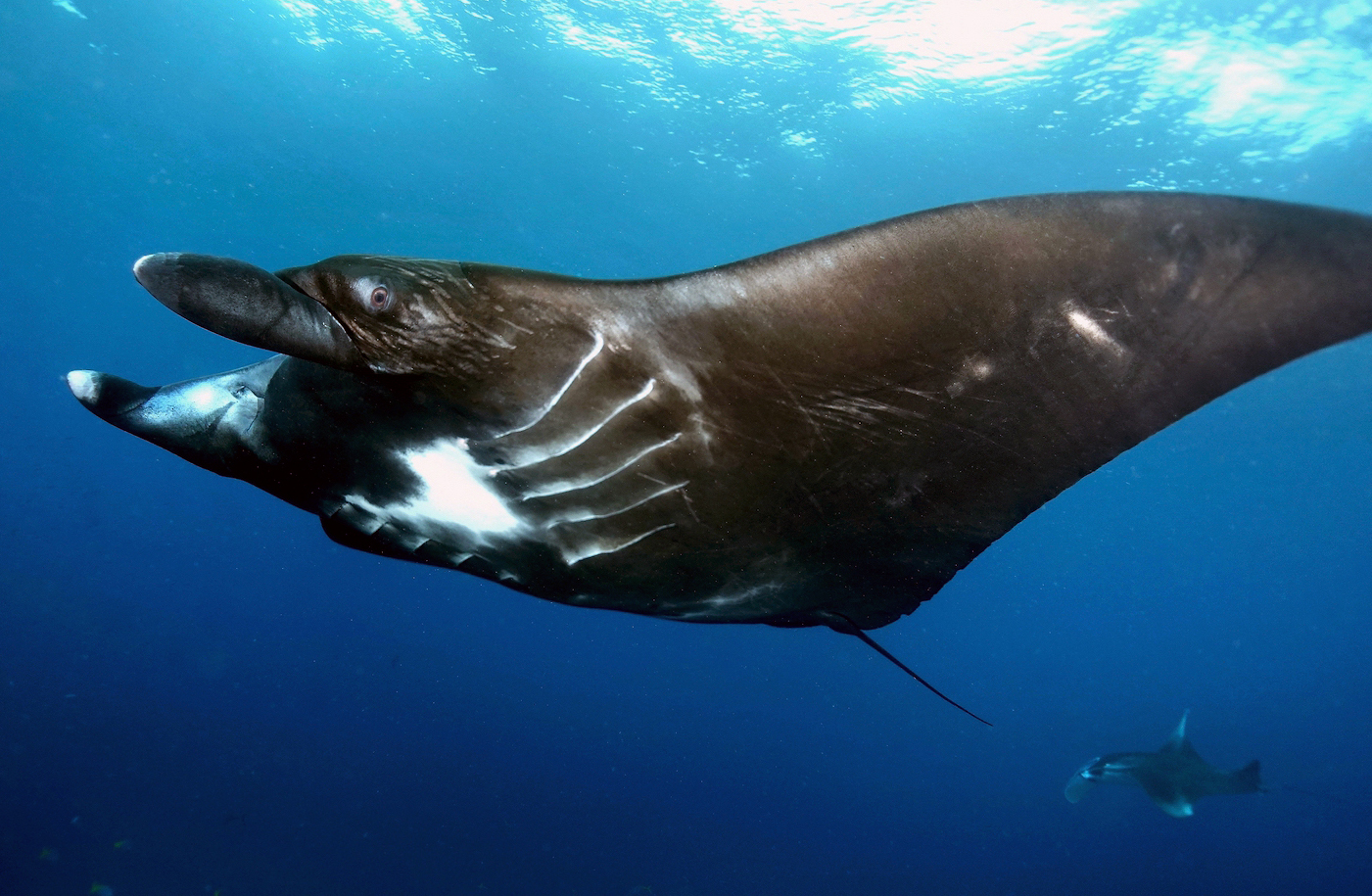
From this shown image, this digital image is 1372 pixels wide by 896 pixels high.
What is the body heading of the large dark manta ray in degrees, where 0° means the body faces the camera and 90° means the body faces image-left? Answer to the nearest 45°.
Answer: approximately 90°
